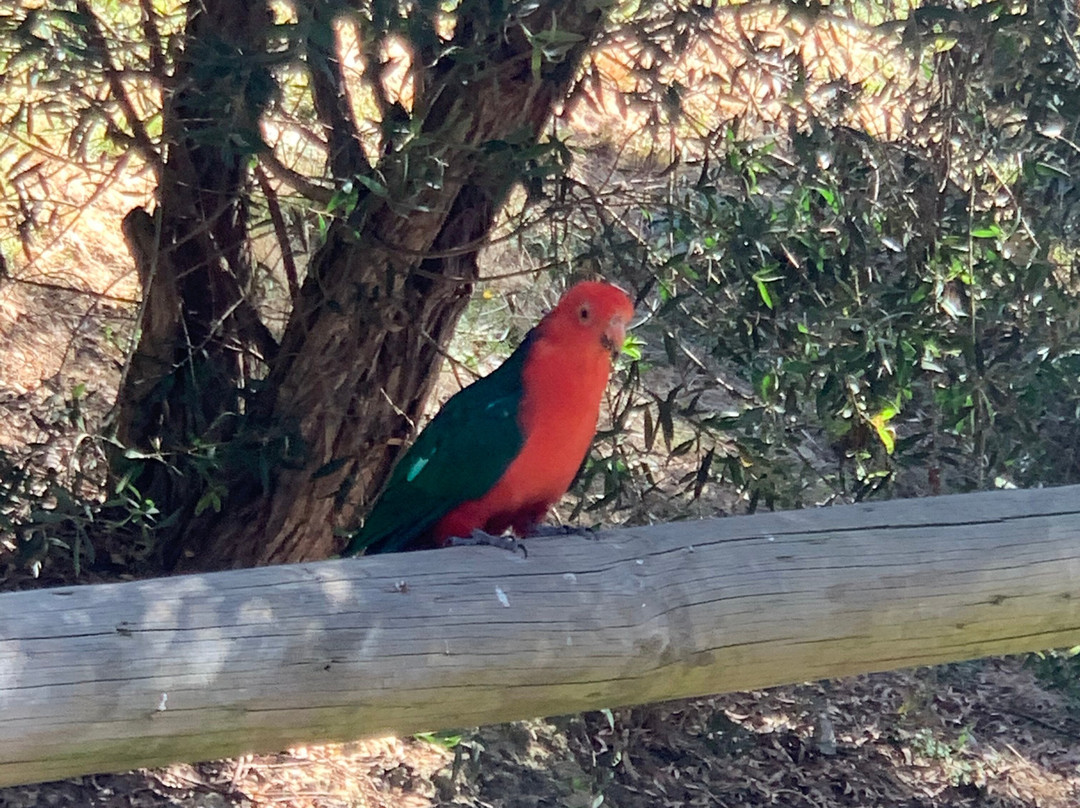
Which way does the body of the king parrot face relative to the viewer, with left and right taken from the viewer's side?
facing the viewer and to the right of the viewer

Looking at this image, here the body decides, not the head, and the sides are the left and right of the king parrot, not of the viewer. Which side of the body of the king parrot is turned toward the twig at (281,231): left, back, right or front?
back

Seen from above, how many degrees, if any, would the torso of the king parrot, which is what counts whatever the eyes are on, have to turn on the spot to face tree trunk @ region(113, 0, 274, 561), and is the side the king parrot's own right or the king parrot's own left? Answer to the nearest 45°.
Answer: approximately 180°
